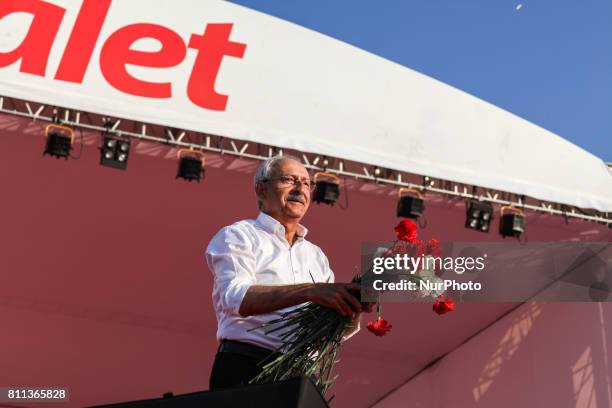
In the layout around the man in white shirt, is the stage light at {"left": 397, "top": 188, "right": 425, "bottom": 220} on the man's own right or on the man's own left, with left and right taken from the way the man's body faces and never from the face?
on the man's own left

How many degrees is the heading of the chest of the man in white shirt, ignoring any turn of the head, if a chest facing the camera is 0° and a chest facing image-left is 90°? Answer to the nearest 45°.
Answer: approximately 315°

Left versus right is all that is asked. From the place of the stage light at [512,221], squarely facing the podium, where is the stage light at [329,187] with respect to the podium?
right

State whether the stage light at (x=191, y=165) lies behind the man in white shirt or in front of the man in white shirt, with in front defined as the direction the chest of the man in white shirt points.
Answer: behind

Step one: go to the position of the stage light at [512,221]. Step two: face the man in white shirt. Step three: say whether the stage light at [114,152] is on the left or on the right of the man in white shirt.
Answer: right

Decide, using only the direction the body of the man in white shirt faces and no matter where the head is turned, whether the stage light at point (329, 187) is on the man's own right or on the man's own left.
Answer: on the man's own left

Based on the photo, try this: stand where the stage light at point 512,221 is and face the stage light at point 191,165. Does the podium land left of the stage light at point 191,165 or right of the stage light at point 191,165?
left
